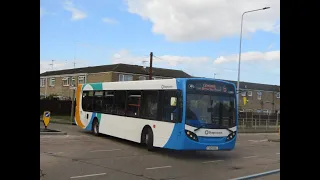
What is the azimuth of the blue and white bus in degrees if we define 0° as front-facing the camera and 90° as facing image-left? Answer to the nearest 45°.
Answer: approximately 315°

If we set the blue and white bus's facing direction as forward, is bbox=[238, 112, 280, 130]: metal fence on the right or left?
on its left

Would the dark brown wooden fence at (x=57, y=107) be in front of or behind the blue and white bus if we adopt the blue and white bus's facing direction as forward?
behind
